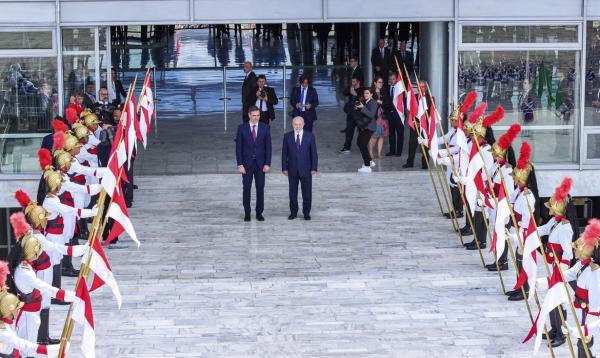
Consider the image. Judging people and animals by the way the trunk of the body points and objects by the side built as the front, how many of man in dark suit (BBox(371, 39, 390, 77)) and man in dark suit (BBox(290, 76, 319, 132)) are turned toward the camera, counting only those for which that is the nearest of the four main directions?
2

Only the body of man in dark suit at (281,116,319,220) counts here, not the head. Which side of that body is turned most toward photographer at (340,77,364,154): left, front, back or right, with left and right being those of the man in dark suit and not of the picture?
back

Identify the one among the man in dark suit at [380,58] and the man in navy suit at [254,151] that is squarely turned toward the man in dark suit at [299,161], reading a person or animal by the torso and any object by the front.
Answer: the man in dark suit at [380,58]

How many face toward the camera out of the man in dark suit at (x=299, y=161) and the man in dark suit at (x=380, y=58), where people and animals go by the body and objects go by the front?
2

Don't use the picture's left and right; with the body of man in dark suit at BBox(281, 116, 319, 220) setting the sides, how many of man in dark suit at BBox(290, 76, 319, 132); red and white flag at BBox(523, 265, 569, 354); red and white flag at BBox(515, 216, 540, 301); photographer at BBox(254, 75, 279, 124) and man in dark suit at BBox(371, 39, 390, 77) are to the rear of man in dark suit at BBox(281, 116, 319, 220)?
3

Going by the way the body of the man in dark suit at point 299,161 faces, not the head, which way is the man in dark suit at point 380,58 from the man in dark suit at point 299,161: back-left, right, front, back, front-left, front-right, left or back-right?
back

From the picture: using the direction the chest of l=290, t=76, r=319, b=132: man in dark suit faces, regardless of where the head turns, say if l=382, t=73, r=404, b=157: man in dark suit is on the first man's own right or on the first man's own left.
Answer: on the first man's own left

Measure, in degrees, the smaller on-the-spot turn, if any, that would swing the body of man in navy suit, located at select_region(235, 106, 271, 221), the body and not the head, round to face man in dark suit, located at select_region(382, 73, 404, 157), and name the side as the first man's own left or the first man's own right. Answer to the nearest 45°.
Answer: approximately 135° to the first man's own left

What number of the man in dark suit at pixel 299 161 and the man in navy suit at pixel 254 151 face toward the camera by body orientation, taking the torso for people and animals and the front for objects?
2

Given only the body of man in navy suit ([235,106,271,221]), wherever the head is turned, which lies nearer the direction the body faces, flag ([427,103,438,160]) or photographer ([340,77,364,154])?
the flag

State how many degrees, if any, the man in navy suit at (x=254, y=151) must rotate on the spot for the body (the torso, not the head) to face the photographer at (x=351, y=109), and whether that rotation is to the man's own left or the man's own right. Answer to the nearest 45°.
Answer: approximately 180°
